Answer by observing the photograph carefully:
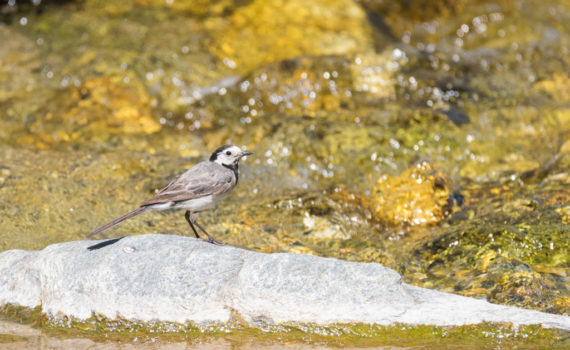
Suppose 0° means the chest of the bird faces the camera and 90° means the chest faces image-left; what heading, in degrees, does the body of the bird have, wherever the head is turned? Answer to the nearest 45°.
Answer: approximately 270°
